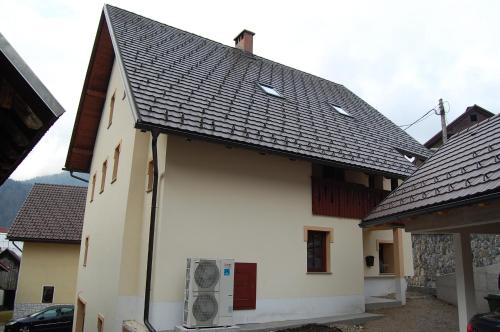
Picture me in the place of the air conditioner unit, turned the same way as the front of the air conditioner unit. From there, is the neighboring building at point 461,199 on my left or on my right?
on my left

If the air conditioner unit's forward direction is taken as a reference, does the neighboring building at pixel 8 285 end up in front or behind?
behind

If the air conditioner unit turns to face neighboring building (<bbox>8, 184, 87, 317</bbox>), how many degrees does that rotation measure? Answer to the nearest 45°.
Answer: approximately 135° to its right

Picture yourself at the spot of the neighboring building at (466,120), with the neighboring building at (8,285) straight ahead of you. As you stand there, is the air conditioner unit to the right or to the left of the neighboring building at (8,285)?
left

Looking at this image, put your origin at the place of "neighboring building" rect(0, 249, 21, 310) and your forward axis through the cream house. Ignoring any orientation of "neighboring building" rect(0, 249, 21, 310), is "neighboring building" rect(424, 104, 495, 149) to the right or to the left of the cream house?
left

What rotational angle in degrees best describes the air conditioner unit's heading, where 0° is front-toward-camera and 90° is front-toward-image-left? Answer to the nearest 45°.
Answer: approximately 0°

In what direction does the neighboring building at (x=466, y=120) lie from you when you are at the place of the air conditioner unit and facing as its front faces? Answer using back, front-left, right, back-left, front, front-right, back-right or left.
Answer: back-left
